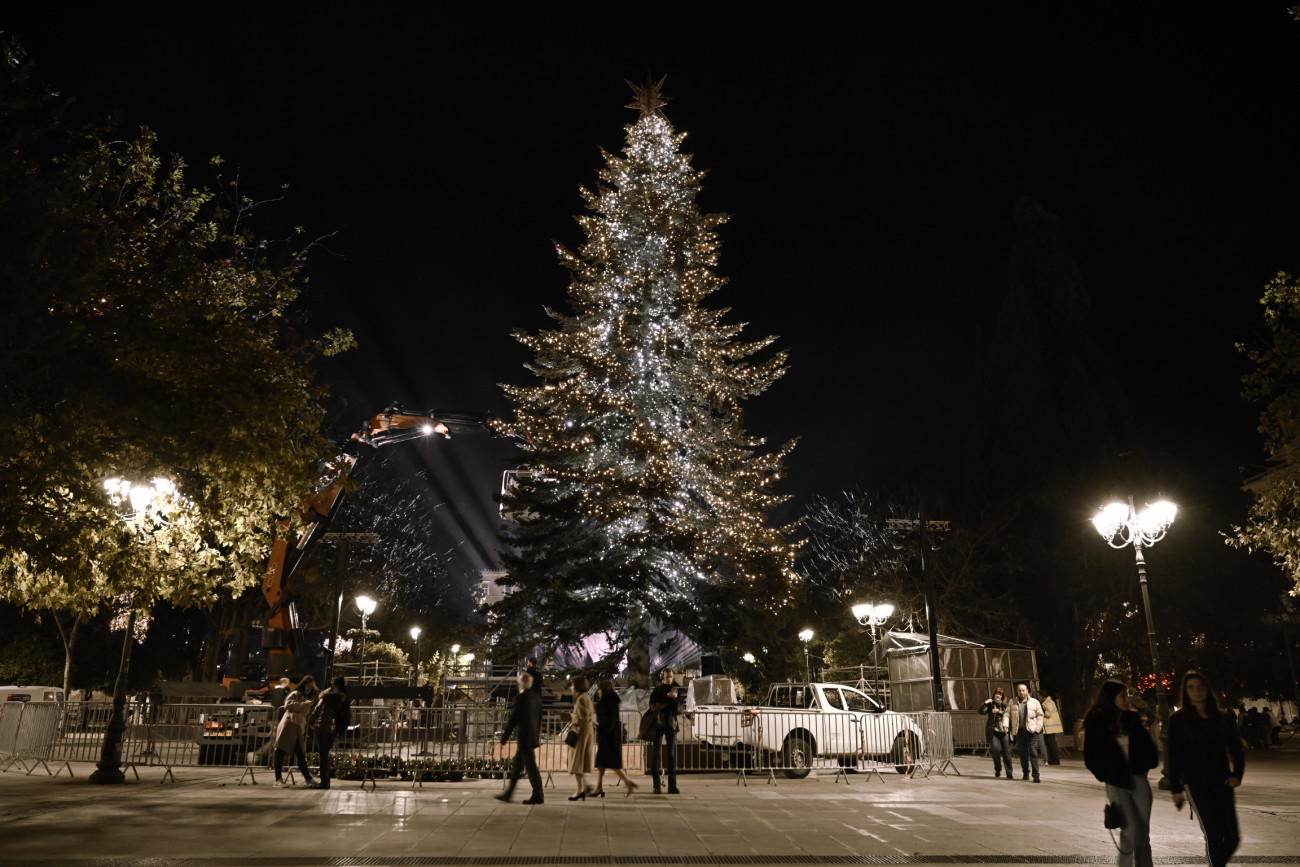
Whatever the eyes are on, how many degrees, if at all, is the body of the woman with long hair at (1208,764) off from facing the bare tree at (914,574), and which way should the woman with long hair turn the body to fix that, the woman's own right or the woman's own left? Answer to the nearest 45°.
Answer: approximately 180°

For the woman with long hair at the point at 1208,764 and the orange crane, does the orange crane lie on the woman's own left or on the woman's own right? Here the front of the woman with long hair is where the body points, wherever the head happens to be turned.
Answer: on the woman's own right

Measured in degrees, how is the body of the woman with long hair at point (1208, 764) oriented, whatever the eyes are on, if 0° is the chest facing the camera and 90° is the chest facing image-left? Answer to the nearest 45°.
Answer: approximately 0°

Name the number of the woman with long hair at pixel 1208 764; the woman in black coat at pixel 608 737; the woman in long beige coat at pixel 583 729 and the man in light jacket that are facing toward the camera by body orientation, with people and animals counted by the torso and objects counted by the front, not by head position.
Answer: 2

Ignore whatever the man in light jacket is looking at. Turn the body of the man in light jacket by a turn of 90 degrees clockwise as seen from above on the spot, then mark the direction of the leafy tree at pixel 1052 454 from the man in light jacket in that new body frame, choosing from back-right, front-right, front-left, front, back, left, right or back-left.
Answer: right

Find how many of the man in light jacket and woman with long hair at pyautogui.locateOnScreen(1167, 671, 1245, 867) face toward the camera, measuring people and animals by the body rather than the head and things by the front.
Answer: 2
